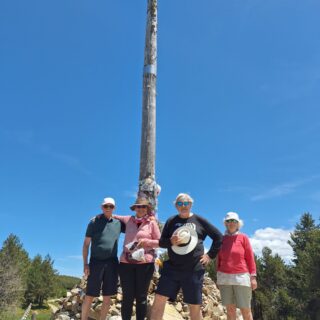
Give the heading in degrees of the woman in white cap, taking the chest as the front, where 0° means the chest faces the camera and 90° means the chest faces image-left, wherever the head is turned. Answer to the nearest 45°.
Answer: approximately 0°

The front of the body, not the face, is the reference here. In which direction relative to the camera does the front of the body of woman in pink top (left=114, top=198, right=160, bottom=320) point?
toward the camera

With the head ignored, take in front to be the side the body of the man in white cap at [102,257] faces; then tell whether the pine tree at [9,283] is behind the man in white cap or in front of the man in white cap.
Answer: behind

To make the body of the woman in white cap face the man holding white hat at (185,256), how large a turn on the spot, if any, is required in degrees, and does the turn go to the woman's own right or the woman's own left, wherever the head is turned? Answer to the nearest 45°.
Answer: approximately 45° to the woman's own right

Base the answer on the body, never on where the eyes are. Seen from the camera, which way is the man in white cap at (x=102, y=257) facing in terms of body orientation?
toward the camera

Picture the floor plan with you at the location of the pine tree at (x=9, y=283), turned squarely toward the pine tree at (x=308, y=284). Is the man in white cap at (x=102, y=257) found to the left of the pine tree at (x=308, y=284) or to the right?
right
